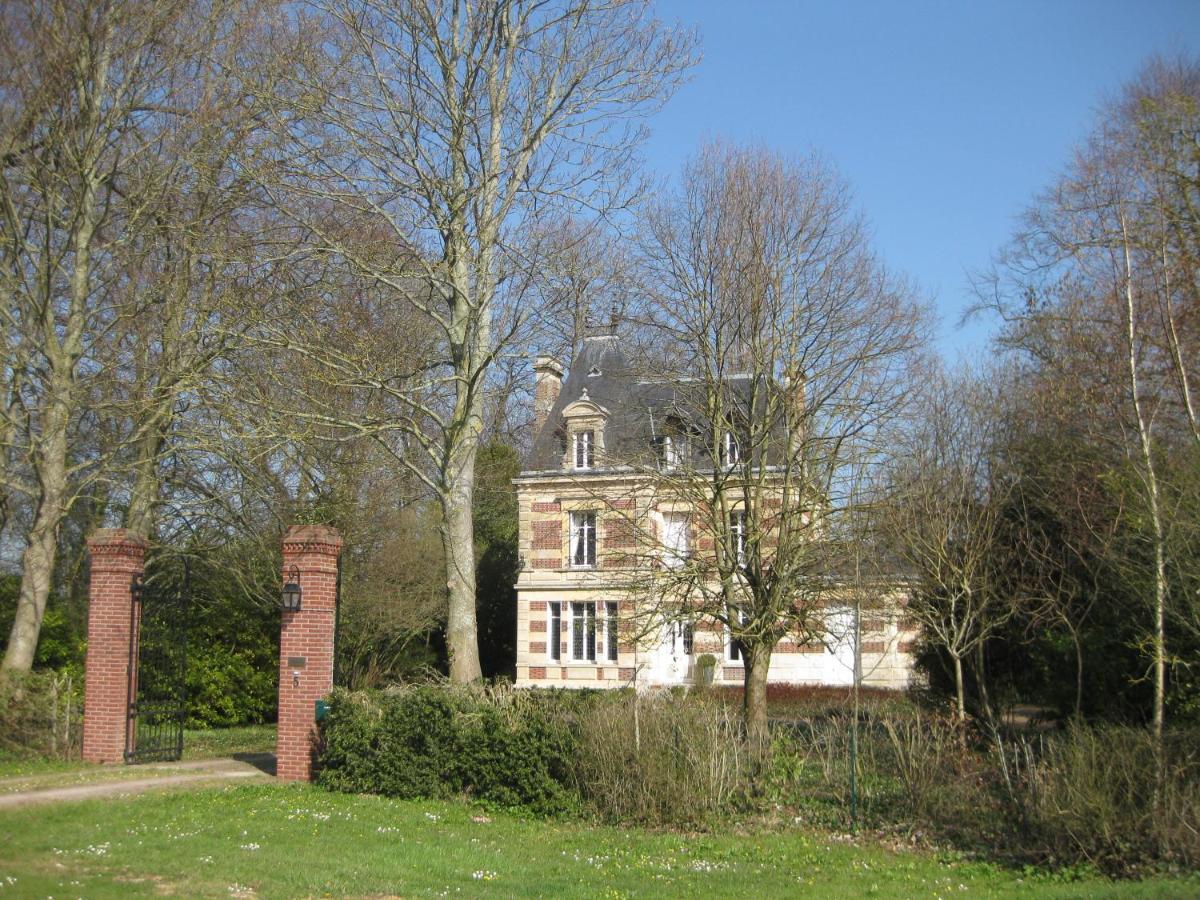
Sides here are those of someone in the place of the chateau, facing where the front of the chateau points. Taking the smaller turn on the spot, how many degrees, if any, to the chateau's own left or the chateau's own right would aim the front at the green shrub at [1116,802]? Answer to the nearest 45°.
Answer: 0° — it already faces it

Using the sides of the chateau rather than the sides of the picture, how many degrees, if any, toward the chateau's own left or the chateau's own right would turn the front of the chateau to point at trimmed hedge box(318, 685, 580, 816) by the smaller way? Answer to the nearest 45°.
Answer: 0° — it already faces it

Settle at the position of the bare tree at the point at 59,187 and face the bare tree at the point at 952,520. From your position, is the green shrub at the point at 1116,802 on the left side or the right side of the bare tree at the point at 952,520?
right

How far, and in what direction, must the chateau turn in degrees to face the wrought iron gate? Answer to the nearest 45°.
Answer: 0° — it already faces it

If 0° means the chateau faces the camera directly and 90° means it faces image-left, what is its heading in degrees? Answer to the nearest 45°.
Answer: approximately 0°

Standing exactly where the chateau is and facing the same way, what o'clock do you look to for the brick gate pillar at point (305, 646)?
The brick gate pillar is roughly at 12 o'clock from the chateau.

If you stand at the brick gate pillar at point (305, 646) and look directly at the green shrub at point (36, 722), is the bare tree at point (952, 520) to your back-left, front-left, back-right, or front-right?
back-right
